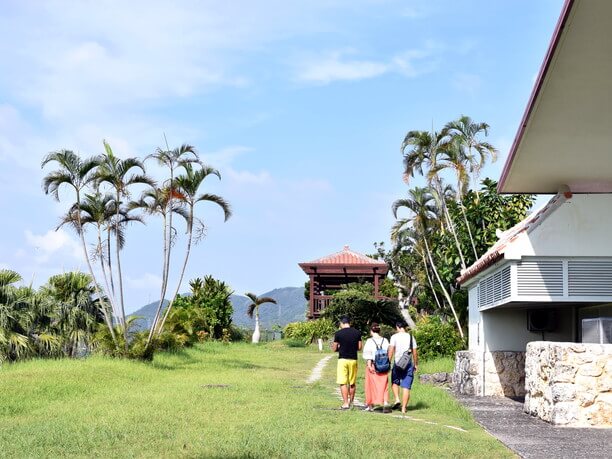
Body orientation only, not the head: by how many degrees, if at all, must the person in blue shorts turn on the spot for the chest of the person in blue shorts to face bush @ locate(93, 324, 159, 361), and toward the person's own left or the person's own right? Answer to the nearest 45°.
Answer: approximately 45° to the person's own left

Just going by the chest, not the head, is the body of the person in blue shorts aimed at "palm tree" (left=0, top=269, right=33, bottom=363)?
no

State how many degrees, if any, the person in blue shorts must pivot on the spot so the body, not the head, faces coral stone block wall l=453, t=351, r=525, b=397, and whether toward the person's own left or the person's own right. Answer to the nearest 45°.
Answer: approximately 45° to the person's own right

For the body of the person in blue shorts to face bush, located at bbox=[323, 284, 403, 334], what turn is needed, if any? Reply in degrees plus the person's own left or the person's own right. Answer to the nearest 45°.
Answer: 0° — they already face it

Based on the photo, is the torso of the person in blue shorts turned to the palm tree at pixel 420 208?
yes

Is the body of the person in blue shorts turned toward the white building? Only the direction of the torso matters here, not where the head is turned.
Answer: no

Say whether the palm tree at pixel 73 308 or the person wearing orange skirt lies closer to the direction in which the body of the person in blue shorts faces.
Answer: the palm tree

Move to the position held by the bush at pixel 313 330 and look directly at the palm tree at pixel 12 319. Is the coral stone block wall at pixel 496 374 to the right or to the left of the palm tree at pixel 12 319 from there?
left

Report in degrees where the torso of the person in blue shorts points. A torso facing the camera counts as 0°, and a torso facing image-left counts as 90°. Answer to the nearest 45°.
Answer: approximately 180°

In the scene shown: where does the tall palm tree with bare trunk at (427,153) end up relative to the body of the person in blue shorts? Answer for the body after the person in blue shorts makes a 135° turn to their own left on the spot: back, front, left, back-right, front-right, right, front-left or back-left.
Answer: back-right

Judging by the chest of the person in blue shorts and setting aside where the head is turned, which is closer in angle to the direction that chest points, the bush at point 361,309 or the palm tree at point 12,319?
the bush

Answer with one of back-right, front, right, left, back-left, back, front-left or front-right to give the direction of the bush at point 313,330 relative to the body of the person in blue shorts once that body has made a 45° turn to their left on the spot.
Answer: front-right

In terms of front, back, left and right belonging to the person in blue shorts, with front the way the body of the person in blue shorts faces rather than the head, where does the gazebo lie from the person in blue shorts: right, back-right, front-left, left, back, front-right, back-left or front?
front

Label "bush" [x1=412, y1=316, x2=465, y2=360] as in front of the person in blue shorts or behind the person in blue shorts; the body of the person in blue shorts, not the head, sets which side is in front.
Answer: in front

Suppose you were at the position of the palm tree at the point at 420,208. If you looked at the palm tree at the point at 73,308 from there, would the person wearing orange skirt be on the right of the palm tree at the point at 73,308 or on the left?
left

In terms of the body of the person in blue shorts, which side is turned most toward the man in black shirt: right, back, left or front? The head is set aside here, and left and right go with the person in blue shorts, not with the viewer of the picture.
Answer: left
